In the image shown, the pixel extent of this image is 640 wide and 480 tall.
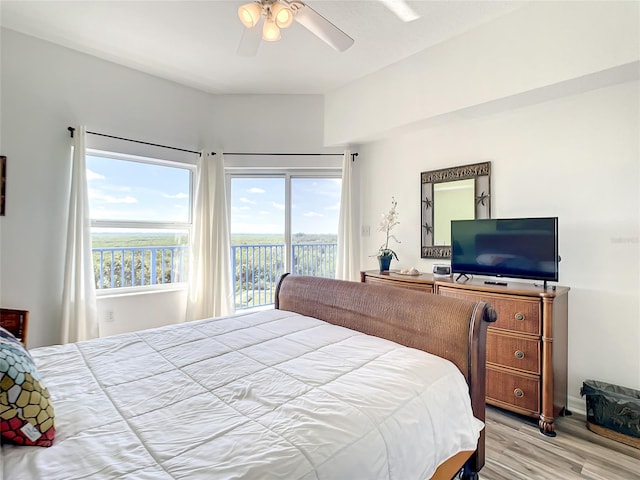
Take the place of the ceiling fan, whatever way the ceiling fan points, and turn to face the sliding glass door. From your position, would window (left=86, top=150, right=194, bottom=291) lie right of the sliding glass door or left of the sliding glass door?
left

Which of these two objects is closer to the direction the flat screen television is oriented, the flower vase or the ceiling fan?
the ceiling fan

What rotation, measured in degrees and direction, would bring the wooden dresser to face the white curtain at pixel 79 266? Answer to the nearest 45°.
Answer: approximately 45° to its right

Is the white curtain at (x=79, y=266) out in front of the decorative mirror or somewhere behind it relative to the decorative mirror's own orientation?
in front

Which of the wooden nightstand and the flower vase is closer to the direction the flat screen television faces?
the wooden nightstand

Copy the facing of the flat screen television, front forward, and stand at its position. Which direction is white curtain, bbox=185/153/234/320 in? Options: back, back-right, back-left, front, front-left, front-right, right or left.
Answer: front-right

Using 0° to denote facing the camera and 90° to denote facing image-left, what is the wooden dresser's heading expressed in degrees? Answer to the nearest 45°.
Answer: approximately 45°

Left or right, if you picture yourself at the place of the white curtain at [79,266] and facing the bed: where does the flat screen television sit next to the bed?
left

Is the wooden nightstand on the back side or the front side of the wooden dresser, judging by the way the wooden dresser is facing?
on the front side

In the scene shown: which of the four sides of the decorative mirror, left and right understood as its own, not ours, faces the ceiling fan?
front
